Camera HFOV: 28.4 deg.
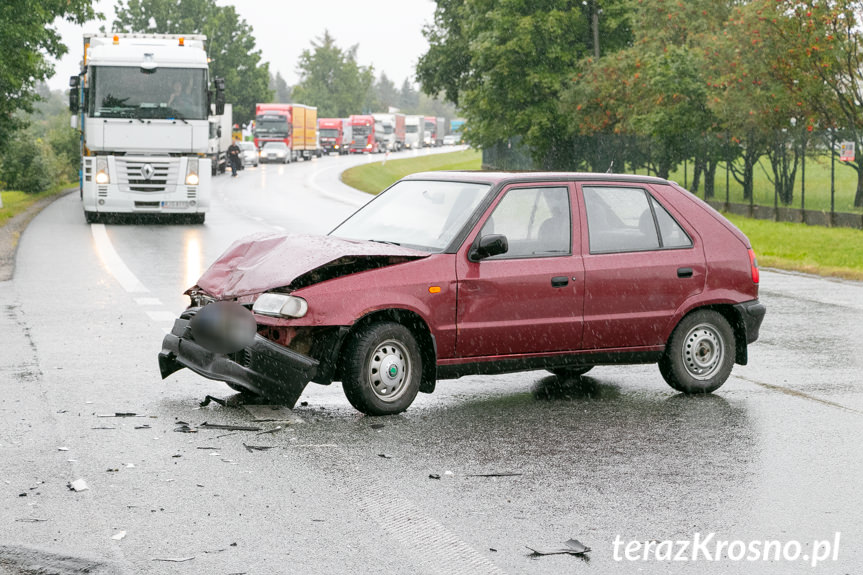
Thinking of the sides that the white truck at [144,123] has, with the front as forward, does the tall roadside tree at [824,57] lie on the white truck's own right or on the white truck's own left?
on the white truck's own left

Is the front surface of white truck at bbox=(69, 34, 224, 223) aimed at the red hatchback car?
yes

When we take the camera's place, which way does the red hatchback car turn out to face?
facing the viewer and to the left of the viewer

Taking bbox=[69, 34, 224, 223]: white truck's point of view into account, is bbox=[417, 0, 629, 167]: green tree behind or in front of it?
behind

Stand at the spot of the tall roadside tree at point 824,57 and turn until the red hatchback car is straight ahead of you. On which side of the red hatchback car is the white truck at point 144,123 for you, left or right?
right

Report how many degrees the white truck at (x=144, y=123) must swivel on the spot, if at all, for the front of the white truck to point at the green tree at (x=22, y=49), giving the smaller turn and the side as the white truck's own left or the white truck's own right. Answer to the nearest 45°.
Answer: approximately 135° to the white truck's own right

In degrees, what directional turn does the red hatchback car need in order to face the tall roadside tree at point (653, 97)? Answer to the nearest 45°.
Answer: approximately 135° to its right

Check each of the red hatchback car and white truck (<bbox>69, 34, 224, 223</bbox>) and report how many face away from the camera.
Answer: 0

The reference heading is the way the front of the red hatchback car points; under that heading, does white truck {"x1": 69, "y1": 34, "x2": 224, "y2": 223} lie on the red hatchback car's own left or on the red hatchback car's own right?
on the red hatchback car's own right

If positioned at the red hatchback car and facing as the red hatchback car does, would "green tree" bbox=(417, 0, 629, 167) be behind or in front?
behind

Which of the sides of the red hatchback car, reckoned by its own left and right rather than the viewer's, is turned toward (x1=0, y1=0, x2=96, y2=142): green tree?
right

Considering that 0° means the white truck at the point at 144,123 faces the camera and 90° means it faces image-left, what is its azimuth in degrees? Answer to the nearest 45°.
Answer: approximately 0°

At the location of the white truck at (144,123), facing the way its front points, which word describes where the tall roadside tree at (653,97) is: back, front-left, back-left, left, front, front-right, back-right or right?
back-left

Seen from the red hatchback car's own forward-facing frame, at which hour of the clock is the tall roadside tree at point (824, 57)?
The tall roadside tree is roughly at 5 o'clock from the red hatchback car.
